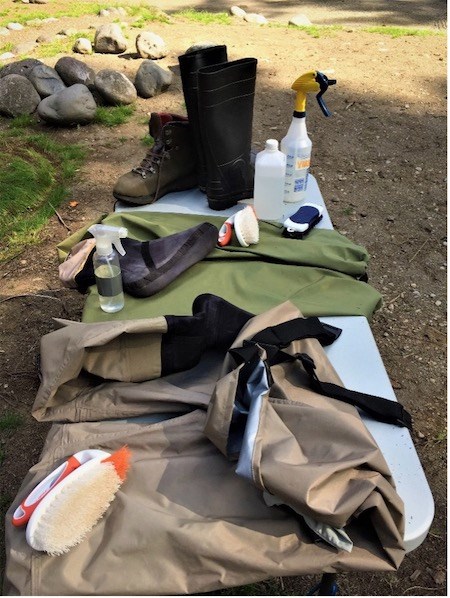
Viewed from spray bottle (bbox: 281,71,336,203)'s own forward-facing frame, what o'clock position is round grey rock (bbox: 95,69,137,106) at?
The round grey rock is roughly at 8 o'clock from the spray bottle.

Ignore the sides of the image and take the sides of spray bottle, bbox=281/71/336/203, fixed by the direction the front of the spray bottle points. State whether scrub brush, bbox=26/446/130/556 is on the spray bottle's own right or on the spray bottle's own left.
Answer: on the spray bottle's own right

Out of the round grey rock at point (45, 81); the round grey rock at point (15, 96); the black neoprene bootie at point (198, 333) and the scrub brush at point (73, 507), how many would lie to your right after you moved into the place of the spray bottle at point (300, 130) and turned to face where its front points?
2

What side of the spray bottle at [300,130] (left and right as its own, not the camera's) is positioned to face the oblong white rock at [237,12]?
left

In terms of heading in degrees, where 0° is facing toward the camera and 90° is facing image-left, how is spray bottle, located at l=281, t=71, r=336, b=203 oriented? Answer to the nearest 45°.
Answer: approximately 270°

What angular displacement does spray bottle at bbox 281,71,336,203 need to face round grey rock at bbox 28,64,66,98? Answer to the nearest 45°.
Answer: approximately 135° to its left

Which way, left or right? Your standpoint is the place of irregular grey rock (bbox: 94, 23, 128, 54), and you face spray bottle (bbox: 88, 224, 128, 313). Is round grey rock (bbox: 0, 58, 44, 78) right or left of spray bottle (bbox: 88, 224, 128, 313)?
right

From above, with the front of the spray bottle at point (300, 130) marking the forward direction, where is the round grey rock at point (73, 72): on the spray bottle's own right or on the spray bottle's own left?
on the spray bottle's own left
